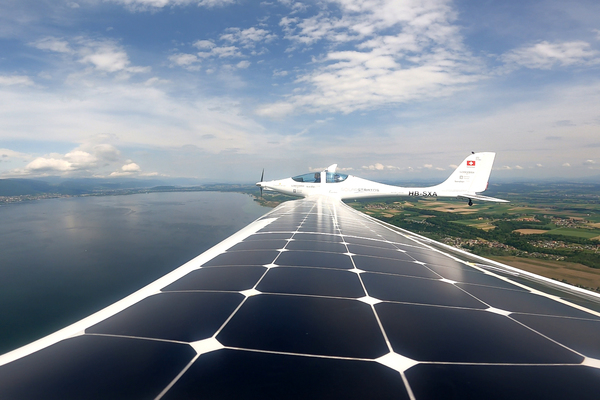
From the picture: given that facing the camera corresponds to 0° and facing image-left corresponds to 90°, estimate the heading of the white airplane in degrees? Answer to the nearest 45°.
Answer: approximately 90°
